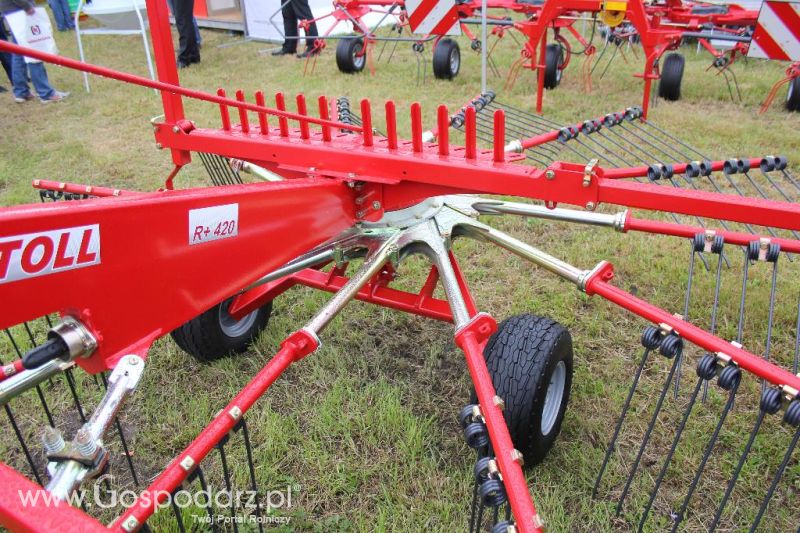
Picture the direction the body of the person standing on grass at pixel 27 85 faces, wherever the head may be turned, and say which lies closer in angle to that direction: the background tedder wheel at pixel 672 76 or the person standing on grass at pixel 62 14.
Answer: the background tedder wheel

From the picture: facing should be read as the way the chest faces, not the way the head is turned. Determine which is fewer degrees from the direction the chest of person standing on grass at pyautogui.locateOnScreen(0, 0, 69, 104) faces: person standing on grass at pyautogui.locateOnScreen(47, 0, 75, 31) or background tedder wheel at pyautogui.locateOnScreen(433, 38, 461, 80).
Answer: the background tedder wheel

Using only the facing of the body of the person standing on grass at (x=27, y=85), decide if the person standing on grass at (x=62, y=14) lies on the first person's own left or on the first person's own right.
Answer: on the first person's own left

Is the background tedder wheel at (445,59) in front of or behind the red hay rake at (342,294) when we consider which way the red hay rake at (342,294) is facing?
behind

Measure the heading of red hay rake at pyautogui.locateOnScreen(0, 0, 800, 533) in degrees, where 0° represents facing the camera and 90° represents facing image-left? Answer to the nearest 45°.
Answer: approximately 45°
